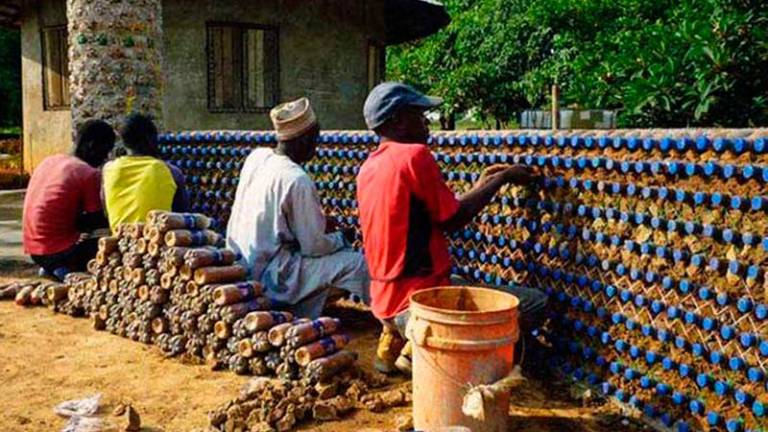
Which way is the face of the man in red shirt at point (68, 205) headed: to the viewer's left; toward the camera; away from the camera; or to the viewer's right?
away from the camera

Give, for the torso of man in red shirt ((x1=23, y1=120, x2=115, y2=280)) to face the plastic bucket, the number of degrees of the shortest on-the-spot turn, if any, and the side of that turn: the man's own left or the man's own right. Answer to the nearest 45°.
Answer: approximately 135° to the man's own right

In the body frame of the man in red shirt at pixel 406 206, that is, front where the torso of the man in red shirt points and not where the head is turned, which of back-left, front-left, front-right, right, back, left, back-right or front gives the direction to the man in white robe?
left

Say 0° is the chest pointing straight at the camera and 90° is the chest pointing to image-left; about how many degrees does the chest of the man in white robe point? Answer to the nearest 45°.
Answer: approximately 225°

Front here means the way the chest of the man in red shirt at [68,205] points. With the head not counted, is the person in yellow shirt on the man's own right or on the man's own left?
on the man's own right

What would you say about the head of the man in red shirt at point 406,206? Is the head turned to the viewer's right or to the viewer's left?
to the viewer's right

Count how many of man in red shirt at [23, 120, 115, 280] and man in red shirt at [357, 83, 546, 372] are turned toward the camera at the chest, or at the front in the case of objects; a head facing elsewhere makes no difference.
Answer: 0

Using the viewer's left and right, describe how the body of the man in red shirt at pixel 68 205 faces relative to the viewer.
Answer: facing away from the viewer and to the right of the viewer

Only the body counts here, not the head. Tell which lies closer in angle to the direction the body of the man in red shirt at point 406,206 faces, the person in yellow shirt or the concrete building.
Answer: the concrete building

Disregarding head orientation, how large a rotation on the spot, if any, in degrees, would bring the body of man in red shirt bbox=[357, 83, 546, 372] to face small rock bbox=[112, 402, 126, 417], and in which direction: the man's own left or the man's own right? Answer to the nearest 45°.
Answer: approximately 135° to the man's own left

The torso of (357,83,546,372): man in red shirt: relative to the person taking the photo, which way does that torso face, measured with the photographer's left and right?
facing away from the viewer and to the right of the viewer

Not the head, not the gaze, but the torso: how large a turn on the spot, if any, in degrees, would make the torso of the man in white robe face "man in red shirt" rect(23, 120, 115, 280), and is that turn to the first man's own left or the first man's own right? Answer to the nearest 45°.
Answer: approximately 90° to the first man's own left

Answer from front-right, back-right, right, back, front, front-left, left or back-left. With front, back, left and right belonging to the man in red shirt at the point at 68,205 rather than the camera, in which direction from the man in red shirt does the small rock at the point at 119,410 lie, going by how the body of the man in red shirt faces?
back-right

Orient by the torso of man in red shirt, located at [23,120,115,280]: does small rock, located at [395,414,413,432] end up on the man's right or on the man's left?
on the man's right
